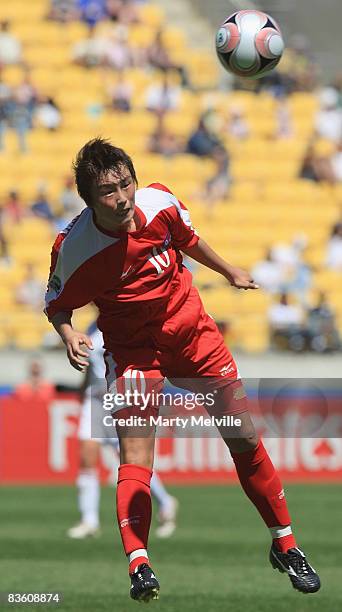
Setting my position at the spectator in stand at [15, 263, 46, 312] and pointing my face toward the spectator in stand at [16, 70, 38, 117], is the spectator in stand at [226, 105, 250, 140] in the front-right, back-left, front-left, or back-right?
front-right

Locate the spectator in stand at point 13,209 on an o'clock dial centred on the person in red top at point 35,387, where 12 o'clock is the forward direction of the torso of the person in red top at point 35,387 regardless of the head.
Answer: the spectator in stand at point 13,209 is roughly at 6 o'clock from the person in red top at point 35,387.

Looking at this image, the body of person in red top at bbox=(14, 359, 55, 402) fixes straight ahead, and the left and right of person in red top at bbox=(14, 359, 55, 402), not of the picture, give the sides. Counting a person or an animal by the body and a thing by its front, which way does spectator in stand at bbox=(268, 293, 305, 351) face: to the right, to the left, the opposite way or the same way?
the same way

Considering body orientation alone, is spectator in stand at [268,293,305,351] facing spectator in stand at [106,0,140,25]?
no

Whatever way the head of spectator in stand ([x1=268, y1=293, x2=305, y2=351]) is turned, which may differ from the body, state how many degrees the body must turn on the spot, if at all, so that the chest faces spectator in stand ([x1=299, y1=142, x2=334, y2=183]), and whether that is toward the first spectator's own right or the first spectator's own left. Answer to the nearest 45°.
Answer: approximately 180°

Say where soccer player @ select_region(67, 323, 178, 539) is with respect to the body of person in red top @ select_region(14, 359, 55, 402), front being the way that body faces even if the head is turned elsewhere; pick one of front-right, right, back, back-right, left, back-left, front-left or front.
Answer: front

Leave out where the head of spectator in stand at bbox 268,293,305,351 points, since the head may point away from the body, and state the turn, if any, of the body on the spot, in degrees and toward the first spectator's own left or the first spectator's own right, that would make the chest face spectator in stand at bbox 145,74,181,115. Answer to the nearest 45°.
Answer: approximately 135° to the first spectator's own right

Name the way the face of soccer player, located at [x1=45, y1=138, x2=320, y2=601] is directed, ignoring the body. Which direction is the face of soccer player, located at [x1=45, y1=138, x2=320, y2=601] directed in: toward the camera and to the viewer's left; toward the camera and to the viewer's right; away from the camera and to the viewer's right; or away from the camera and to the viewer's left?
toward the camera and to the viewer's right

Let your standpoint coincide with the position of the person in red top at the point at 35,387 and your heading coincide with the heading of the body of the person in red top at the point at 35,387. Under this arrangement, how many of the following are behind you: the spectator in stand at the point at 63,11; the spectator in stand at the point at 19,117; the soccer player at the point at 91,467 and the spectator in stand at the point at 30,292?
3

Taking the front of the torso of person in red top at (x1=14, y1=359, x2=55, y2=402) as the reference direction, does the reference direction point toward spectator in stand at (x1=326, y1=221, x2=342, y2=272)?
no

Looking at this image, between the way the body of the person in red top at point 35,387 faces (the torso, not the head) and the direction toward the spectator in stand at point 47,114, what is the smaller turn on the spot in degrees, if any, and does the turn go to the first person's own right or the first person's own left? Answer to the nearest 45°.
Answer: approximately 180°

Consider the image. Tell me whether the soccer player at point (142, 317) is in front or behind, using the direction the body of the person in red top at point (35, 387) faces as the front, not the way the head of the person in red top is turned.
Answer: in front

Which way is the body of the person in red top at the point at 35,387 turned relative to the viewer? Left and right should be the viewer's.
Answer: facing the viewer

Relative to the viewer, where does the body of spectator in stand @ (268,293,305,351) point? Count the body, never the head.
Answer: toward the camera

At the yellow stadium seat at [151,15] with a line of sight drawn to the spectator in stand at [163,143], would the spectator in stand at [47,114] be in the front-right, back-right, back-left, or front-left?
front-right
